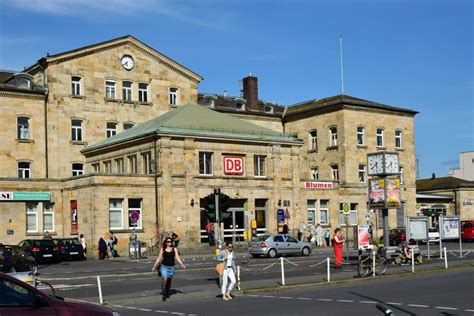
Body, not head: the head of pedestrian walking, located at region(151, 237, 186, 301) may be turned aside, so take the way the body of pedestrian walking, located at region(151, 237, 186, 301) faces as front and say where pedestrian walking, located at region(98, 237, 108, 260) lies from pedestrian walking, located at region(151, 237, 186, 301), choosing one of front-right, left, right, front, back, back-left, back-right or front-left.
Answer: back

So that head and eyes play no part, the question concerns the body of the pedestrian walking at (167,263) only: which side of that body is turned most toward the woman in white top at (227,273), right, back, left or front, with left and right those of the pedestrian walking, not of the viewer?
left

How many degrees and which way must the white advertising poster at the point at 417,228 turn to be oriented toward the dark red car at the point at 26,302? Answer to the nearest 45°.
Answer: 0° — it already faces it

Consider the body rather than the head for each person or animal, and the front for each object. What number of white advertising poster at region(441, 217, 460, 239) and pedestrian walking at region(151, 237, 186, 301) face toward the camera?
2

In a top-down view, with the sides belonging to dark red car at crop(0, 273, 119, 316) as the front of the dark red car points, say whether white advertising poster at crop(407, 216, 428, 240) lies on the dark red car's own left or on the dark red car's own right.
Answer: on the dark red car's own left

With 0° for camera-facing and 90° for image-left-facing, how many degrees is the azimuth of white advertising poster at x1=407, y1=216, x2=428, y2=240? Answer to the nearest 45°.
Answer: approximately 0°

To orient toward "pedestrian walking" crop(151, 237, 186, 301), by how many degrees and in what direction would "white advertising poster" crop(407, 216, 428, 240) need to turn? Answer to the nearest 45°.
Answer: approximately 45° to its right

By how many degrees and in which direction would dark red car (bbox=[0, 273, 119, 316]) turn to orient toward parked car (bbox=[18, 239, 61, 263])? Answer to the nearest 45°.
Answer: approximately 90° to its left

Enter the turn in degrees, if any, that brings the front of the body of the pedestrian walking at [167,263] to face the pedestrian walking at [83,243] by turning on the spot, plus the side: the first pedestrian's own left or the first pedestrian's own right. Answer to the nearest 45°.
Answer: approximately 180°

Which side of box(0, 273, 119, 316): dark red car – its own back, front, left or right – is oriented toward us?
right

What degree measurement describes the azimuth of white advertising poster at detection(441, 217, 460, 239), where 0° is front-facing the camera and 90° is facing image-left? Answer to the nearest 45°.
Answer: approximately 0°

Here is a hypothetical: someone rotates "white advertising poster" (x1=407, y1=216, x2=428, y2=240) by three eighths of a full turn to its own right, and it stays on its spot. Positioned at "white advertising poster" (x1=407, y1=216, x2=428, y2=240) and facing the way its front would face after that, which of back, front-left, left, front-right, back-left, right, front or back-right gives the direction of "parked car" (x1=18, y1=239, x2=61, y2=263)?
front-left

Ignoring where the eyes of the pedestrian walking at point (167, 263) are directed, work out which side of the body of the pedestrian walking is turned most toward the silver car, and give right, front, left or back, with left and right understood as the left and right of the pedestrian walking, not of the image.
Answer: back
